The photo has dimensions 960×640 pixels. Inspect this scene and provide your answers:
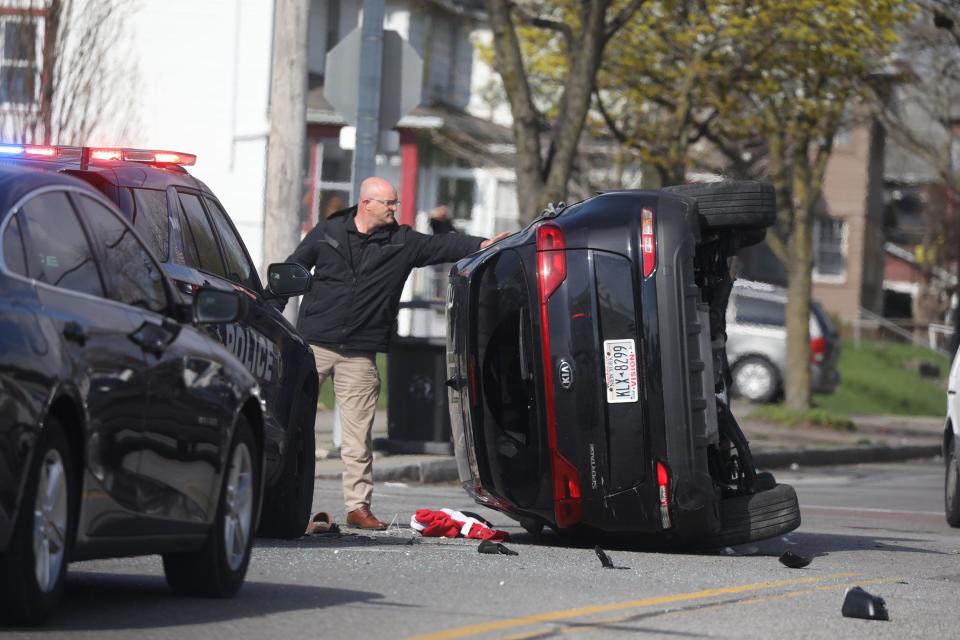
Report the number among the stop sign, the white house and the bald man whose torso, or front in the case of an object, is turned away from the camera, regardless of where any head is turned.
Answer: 1

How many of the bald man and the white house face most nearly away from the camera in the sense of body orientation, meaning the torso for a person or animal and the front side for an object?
0

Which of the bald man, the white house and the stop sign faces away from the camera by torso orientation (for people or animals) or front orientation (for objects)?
the stop sign

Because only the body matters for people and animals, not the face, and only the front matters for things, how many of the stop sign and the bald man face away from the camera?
1

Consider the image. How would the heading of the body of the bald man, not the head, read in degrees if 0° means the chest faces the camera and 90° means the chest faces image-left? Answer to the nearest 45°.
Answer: approximately 315°

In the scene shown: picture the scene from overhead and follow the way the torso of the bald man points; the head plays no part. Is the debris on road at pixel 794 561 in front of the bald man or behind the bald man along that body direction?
in front

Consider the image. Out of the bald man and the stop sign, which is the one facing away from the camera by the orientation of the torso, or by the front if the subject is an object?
the stop sign

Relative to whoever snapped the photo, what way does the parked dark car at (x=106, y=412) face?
facing away from the viewer and to the right of the viewer

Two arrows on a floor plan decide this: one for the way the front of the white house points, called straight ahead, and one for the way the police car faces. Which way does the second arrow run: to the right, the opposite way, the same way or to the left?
to the left

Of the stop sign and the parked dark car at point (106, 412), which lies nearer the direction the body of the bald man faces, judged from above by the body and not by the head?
the parked dark car

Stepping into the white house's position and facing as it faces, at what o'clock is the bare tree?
The bare tree is roughly at 2 o'clock from the white house.

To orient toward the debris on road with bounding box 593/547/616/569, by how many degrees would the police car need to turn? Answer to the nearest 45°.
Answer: approximately 45° to its right

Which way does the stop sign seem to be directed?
away from the camera
